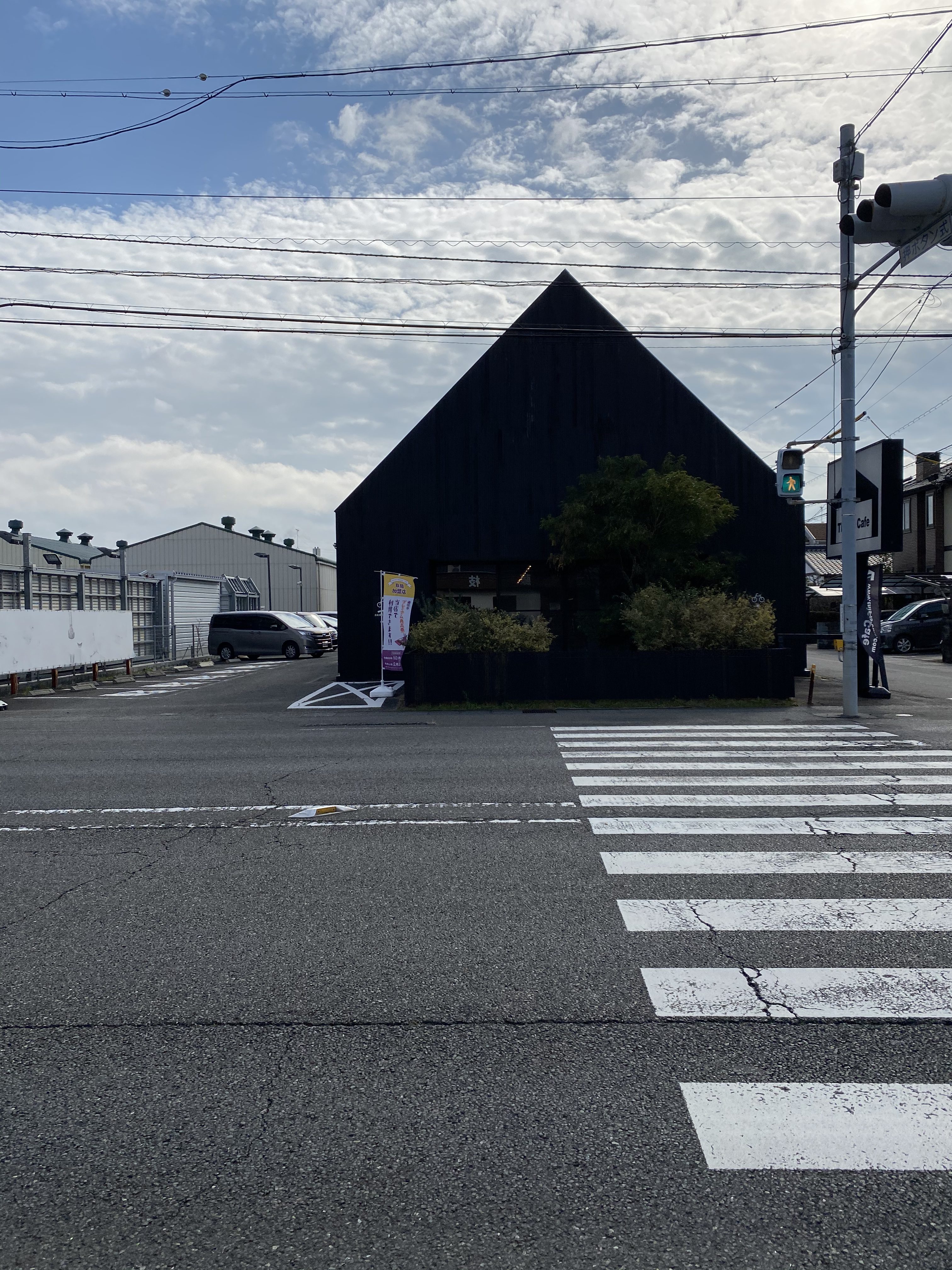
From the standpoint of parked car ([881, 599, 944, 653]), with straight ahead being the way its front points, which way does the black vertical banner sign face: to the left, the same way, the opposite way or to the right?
to the left

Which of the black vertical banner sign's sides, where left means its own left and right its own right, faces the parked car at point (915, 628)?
back

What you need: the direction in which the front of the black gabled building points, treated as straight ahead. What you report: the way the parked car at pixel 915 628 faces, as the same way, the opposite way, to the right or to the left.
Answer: to the right

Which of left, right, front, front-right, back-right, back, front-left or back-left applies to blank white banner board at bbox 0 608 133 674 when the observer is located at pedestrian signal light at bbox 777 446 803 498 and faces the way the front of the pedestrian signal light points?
right

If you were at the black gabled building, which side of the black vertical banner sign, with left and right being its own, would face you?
right

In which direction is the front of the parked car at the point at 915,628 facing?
to the viewer's left
